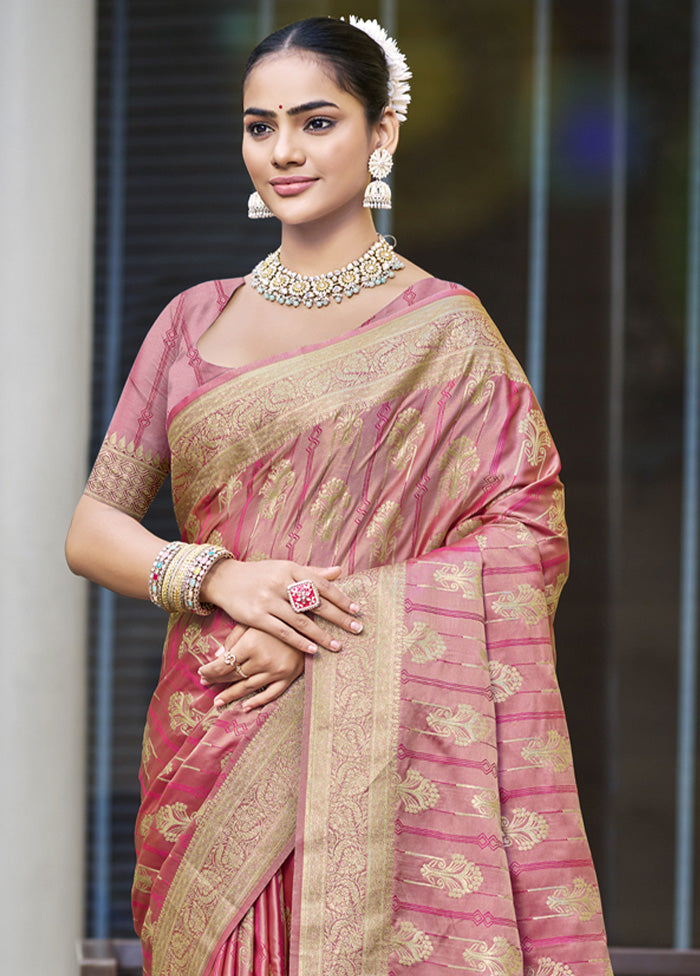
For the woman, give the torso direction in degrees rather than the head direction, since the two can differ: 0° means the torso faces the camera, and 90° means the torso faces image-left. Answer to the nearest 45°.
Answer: approximately 45°

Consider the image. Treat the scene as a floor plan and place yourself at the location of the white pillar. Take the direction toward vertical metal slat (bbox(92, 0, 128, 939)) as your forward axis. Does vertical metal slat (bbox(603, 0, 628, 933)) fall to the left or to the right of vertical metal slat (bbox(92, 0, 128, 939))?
right

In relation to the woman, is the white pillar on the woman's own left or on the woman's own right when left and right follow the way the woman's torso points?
on the woman's own right

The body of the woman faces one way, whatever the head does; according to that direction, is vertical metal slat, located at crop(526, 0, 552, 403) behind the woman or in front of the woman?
behind

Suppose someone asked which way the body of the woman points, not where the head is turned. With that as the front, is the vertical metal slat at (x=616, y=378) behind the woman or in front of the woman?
behind

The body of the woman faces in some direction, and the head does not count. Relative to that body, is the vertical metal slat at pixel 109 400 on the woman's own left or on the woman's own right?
on the woman's own right
